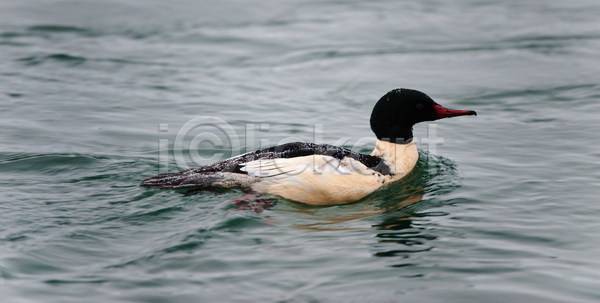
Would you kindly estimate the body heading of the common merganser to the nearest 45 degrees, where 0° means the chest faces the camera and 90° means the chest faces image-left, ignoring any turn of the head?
approximately 270°
